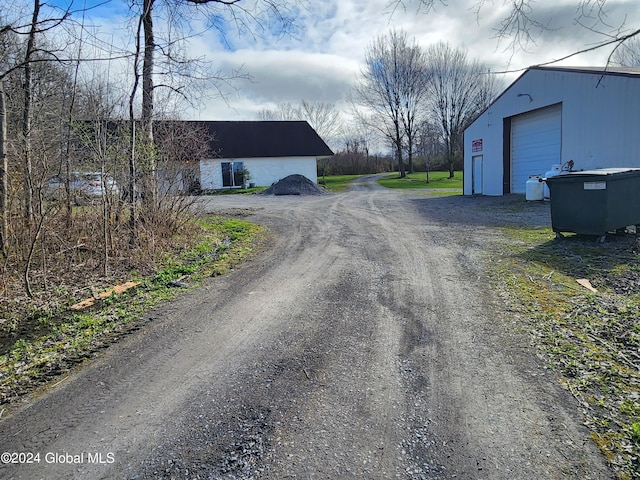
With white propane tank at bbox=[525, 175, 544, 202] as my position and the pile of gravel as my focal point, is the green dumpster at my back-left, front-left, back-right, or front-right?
back-left

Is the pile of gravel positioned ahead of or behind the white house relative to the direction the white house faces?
ahead

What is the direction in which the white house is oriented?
toward the camera

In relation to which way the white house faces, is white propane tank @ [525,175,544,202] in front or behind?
in front
